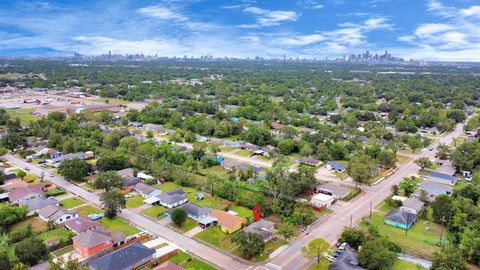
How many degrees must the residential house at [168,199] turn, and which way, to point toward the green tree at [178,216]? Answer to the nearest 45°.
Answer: approximately 45° to its left

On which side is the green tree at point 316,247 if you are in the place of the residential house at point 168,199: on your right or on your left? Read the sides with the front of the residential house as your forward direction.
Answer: on your left

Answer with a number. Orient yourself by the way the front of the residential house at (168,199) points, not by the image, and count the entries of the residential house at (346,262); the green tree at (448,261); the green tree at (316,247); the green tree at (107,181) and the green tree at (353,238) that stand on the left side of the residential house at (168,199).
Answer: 4

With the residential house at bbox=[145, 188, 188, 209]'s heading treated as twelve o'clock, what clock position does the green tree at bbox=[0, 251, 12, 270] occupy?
The green tree is roughly at 12 o'clock from the residential house.

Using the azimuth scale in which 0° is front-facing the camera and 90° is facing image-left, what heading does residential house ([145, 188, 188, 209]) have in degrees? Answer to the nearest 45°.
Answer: approximately 45°

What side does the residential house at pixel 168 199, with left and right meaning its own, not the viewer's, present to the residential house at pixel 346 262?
left

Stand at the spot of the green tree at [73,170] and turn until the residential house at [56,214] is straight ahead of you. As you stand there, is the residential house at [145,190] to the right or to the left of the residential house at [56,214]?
left

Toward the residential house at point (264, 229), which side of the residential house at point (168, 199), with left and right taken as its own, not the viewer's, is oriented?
left

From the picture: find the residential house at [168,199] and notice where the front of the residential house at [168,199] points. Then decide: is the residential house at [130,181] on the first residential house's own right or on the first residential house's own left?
on the first residential house's own right

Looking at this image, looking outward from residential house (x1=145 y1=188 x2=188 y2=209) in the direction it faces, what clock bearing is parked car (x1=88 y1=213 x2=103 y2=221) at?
The parked car is roughly at 1 o'clock from the residential house.

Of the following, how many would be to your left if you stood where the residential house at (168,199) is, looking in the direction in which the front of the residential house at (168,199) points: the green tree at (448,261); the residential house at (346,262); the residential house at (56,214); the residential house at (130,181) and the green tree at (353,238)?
3

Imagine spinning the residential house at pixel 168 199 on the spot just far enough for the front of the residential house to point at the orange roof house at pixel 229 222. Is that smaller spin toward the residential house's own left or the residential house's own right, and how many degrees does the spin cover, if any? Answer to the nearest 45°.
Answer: approximately 90° to the residential house's own left

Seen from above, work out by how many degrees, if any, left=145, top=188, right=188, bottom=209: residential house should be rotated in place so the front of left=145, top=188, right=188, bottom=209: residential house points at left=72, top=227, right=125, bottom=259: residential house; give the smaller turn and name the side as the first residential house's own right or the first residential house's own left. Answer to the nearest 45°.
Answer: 0° — it already faces it

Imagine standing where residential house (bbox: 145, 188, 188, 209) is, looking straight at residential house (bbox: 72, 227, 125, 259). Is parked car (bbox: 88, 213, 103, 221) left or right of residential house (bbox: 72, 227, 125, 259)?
right

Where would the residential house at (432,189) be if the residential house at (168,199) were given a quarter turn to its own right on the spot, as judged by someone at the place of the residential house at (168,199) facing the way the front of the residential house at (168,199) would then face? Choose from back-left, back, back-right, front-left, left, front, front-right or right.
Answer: back-right
